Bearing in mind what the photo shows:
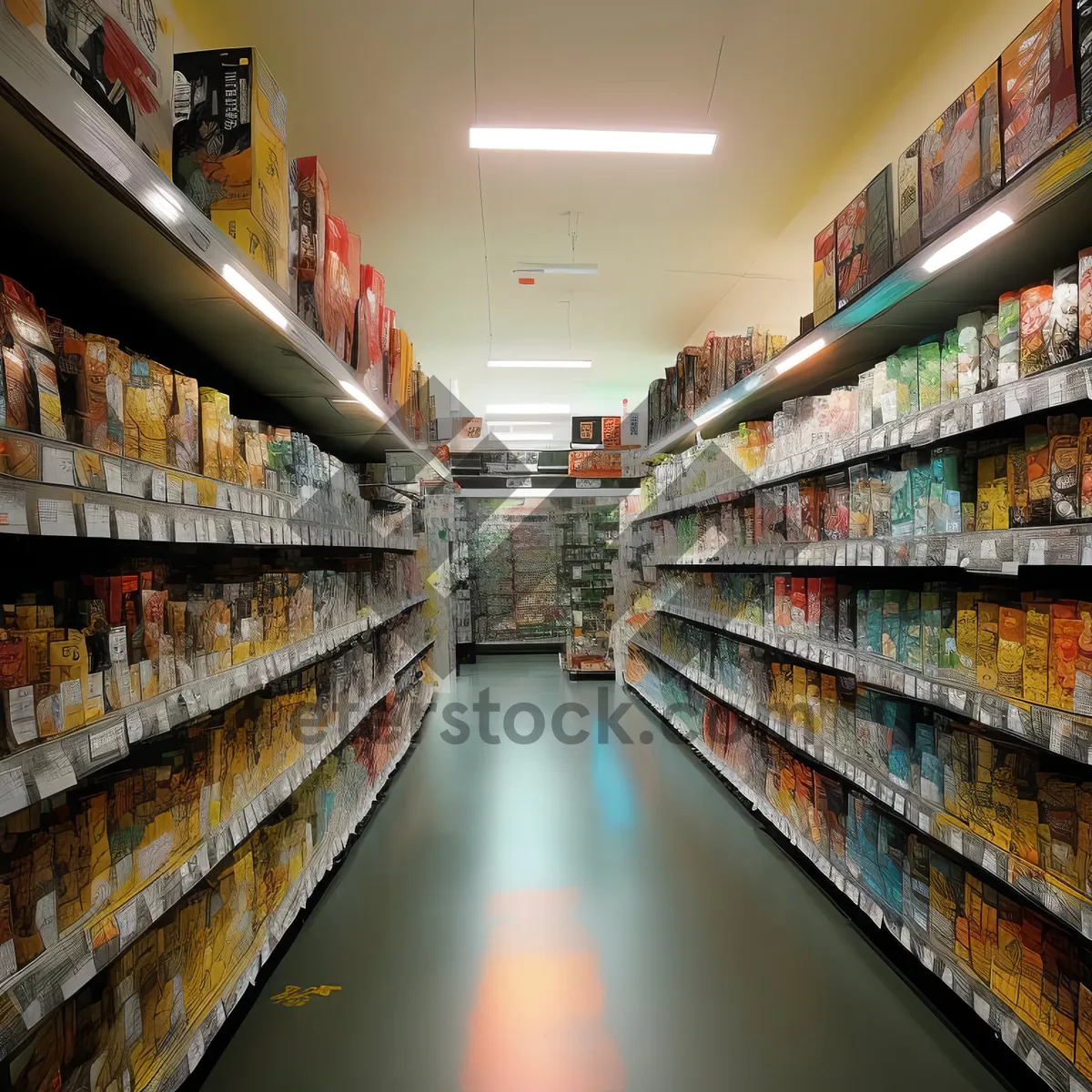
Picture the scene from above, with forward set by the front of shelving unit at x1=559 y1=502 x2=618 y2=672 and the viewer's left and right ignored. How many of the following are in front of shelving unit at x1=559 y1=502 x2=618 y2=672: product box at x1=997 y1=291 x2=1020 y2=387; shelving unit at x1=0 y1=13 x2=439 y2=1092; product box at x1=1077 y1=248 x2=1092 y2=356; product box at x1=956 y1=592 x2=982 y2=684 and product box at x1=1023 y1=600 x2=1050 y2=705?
5

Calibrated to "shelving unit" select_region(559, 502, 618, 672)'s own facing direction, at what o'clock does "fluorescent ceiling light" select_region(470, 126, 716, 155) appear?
The fluorescent ceiling light is roughly at 12 o'clock from the shelving unit.

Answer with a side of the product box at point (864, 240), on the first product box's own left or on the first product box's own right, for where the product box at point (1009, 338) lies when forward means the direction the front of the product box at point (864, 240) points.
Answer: on the first product box's own left

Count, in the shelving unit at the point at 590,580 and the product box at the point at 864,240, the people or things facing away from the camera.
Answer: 0

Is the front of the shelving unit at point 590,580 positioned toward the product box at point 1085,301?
yes

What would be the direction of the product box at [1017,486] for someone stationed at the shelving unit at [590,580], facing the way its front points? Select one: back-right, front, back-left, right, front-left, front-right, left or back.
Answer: front

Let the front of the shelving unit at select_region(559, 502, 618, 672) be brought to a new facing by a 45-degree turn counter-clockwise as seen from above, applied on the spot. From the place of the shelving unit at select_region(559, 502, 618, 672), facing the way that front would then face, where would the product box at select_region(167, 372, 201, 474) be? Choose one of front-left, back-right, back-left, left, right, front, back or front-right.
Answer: front-right

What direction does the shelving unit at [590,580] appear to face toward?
toward the camera

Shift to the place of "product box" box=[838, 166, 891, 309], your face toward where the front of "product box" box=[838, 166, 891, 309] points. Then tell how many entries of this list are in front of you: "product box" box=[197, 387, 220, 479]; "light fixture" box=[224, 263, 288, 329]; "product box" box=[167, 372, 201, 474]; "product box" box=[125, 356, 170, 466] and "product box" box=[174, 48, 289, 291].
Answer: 5

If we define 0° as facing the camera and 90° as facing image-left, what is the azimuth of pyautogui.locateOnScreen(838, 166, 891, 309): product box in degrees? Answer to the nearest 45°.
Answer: approximately 45°

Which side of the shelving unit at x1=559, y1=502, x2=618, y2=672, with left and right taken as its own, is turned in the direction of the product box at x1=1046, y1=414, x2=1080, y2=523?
front

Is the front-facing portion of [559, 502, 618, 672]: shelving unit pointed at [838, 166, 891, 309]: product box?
yes

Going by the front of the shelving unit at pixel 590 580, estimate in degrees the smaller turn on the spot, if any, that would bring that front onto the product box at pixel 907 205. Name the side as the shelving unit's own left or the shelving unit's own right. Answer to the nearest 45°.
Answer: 0° — it already faces it

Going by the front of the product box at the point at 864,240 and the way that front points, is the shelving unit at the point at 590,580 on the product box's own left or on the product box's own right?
on the product box's own right
